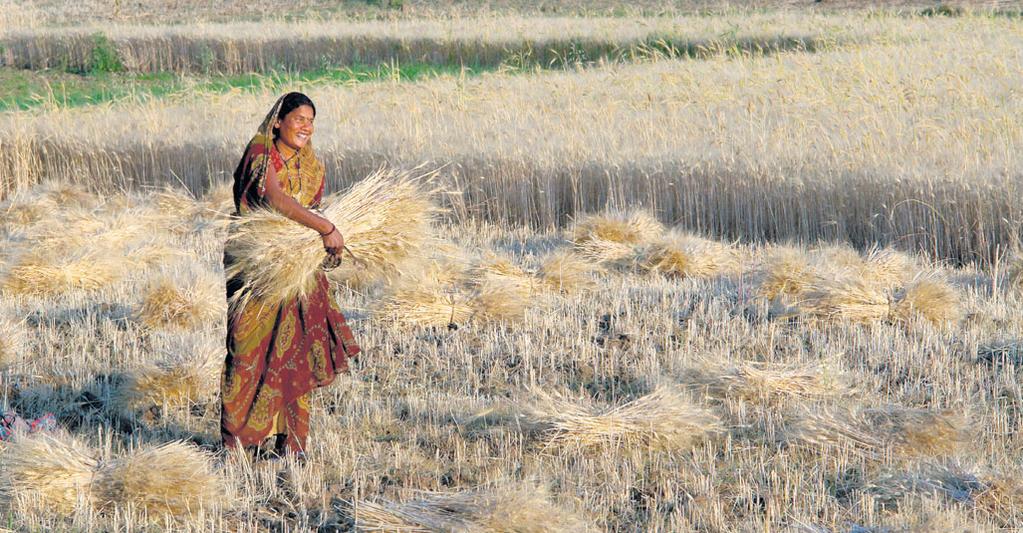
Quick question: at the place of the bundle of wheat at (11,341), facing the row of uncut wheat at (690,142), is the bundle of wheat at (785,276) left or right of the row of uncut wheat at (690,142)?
right

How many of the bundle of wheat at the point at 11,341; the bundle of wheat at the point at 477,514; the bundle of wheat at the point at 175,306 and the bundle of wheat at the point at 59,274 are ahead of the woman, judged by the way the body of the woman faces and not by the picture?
1

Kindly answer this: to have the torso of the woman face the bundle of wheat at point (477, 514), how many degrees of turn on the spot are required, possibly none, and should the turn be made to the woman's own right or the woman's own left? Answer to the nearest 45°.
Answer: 0° — they already face it

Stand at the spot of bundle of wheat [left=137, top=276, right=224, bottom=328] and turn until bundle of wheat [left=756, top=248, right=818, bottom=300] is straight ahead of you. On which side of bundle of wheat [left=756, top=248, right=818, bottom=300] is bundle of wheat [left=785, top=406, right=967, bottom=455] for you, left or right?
right

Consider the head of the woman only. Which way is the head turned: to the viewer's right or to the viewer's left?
to the viewer's right

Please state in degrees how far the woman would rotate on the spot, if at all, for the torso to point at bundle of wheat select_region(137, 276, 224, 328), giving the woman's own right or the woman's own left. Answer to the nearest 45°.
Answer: approximately 135° to the woman's own left

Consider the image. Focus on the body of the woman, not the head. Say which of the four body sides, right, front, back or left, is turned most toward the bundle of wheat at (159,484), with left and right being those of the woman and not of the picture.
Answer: right

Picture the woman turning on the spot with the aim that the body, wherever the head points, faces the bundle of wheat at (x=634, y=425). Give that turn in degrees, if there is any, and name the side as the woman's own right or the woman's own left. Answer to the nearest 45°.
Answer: approximately 45° to the woman's own left

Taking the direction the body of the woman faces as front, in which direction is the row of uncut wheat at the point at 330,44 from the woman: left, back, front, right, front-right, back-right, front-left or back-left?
back-left

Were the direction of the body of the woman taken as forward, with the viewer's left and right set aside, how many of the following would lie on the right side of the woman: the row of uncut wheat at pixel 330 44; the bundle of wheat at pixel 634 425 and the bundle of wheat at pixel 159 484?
1

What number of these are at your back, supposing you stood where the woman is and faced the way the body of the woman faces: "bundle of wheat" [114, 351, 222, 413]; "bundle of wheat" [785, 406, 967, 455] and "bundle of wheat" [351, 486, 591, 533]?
1

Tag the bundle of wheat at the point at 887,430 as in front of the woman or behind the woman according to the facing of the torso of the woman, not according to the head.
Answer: in front

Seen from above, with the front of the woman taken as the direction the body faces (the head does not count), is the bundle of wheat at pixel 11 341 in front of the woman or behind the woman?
behind

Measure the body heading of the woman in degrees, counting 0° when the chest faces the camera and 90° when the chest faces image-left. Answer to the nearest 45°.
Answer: approximately 315°

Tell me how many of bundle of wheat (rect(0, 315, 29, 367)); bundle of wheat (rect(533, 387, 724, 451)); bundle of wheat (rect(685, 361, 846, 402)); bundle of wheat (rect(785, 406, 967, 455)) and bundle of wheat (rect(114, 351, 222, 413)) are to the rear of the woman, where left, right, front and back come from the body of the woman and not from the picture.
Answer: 2

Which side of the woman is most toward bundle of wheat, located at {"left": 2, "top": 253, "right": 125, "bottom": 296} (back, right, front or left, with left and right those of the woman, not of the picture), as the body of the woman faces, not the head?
back

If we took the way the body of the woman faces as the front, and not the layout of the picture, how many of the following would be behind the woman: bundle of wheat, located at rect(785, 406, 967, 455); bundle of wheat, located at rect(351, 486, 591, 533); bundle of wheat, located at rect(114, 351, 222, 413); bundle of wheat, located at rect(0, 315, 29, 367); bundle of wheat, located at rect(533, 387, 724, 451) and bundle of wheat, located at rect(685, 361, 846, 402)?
2

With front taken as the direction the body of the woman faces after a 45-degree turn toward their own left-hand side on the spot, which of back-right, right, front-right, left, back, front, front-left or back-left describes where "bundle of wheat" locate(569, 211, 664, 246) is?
front-left

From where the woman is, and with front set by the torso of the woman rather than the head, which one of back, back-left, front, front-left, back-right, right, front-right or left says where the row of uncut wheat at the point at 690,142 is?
left

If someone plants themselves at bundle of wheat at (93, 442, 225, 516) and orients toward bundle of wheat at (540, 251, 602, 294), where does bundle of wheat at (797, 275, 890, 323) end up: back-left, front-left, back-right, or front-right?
front-right
